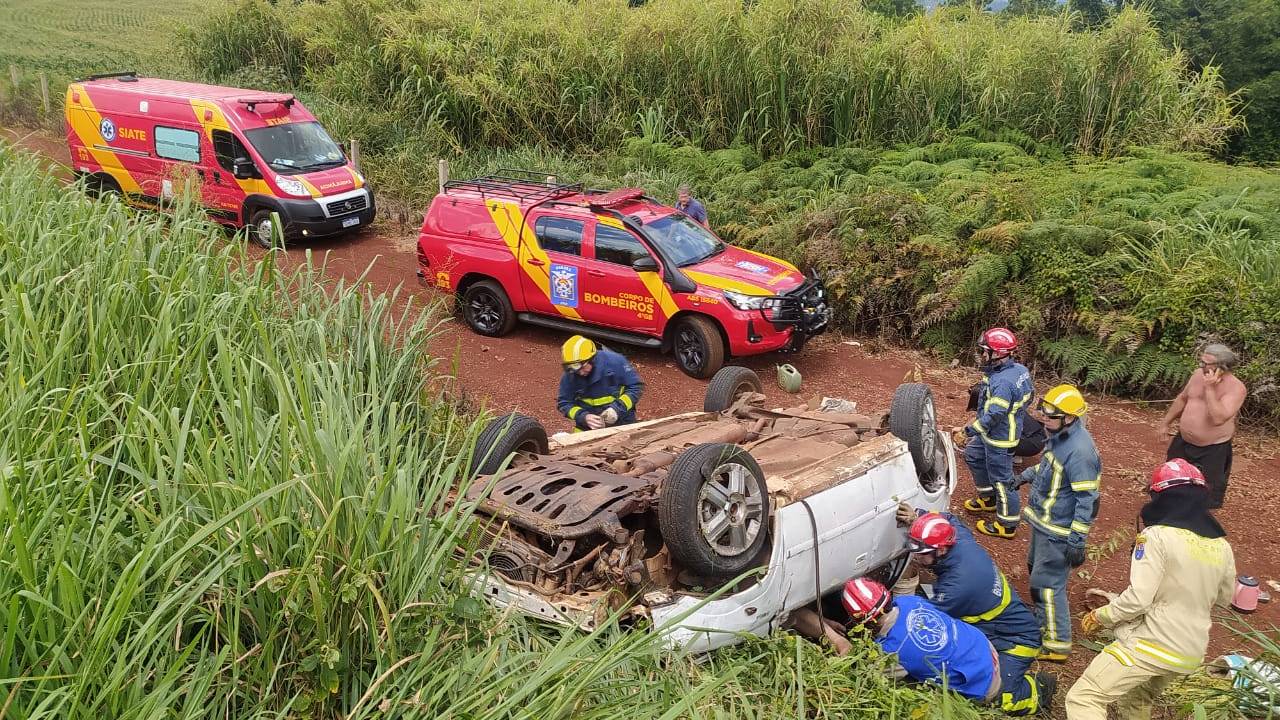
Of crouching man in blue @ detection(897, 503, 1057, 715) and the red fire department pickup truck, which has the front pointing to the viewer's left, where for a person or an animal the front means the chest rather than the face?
the crouching man in blue

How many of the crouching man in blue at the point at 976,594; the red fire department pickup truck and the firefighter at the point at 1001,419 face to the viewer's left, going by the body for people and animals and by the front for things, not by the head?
2

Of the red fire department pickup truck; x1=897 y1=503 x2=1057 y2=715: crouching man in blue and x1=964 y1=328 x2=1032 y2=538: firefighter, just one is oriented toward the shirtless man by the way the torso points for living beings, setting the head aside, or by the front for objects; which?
the red fire department pickup truck

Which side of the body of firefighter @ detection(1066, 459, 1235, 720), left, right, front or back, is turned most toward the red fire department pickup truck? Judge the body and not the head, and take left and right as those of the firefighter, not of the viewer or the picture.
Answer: front

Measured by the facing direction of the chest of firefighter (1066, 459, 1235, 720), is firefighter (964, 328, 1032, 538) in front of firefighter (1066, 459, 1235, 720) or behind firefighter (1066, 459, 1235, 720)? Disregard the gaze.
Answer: in front

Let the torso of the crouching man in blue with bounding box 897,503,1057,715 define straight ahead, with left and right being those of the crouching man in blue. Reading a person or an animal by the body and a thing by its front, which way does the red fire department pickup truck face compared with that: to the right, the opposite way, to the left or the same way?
the opposite way

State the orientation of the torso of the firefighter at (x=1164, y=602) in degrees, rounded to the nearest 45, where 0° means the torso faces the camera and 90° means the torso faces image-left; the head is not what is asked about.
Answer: approximately 135°

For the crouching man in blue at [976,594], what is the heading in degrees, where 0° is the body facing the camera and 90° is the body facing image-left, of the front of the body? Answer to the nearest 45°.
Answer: approximately 90°

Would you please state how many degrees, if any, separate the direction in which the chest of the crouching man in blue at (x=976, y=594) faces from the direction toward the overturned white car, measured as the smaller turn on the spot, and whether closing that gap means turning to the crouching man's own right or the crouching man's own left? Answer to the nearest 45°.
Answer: approximately 45° to the crouching man's own left

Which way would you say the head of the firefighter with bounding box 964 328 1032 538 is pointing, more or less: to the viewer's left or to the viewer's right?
to the viewer's left

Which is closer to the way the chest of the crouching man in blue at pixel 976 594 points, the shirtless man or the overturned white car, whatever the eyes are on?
the overturned white car

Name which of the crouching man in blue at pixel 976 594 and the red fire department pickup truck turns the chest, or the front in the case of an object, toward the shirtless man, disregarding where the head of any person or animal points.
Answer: the red fire department pickup truck

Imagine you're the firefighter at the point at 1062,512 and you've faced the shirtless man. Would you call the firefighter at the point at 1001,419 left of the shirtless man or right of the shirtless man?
left

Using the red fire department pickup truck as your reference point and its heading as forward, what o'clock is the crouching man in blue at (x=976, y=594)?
The crouching man in blue is roughly at 1 o'clock from the red fire department pickup truck.

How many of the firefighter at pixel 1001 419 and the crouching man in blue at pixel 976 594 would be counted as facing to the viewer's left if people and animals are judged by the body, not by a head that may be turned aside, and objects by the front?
2

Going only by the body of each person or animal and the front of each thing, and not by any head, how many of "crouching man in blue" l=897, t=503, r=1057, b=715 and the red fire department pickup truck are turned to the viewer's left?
1

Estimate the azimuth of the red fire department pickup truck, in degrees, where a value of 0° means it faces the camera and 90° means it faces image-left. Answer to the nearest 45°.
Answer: approximately 315°

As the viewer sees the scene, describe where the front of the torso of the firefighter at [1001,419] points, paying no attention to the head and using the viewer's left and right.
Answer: facing to the left of the viewer
